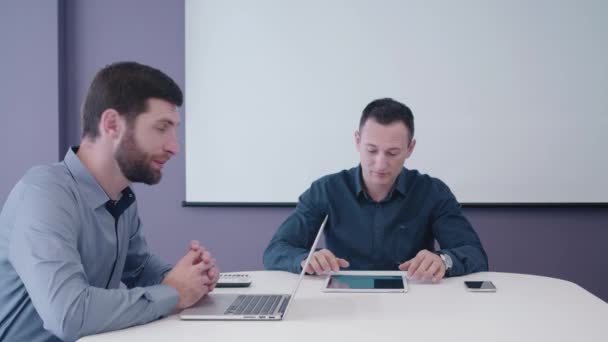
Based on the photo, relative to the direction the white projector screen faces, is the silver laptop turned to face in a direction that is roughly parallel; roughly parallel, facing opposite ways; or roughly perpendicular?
roughly perpendicular

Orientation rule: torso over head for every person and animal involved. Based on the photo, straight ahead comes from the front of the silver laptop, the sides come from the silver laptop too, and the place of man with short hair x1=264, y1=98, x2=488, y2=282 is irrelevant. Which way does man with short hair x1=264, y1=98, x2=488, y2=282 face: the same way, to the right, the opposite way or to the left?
to the left

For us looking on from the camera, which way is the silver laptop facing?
facing to the left of the viewer

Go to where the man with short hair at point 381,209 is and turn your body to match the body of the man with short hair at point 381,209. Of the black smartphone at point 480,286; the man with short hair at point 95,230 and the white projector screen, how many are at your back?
1

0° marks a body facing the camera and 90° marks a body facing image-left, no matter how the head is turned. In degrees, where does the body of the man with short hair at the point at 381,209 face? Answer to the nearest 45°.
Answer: approximately 0°

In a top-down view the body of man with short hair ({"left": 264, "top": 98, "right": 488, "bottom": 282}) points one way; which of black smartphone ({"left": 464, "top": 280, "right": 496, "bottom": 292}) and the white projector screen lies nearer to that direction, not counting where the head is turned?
the black smartphone

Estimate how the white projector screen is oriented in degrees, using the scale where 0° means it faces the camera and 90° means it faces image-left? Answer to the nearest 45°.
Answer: approximately 0°

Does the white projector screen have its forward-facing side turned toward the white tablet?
yes
